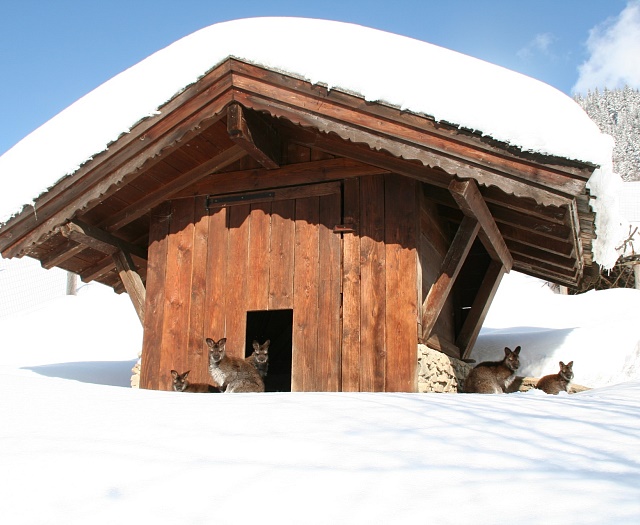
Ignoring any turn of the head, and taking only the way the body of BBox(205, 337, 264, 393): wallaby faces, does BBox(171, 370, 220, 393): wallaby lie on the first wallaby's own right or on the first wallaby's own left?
on the first wallaby's own right

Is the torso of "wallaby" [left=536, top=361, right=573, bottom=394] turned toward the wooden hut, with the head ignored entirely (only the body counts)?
no

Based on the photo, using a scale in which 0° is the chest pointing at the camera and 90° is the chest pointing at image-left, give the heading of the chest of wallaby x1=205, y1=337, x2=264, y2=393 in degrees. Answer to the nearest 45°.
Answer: approximately 45°

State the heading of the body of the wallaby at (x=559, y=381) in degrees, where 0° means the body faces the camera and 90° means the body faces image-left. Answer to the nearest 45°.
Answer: approximately 270°

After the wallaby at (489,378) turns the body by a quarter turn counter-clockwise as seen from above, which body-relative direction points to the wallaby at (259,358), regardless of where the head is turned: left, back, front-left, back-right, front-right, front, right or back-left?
left

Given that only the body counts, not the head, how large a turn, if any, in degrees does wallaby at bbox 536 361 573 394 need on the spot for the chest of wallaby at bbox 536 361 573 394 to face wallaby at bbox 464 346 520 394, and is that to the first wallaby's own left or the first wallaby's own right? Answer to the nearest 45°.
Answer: approximately 135° to the first wallaby's own right

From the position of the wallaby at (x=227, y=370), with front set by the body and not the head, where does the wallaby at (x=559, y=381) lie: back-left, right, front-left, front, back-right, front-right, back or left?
back-left

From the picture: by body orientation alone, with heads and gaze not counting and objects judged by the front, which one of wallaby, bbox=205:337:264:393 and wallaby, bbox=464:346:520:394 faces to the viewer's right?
wallaby, bbox=464:346:520:394

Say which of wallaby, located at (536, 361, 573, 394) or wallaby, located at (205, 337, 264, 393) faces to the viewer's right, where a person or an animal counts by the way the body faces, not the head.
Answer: wallaby, located at (536, 361, 573, 394)

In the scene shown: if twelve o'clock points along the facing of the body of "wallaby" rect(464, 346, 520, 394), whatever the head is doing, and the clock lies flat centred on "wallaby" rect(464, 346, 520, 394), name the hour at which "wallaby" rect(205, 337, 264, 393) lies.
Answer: "wallaby" rect(205, 337, 264, 393) is roughly at 5 o'clock from "wallaby" rect(464, 346, 520, 394).

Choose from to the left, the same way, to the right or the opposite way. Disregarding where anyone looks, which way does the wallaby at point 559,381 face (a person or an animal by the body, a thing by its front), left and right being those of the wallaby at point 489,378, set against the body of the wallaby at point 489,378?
the same way

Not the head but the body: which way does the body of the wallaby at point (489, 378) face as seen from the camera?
to the viewer's right

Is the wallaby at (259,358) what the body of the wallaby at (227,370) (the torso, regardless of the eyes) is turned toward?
no

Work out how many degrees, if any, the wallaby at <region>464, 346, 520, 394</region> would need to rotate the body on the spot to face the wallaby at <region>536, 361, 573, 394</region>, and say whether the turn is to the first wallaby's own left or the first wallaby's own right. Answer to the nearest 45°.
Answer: approximately 45° to the first wallaby's own left

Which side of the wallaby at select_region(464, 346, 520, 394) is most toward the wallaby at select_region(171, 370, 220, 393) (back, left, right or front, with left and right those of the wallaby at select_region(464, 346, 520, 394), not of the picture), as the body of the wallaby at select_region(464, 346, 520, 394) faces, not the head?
back
